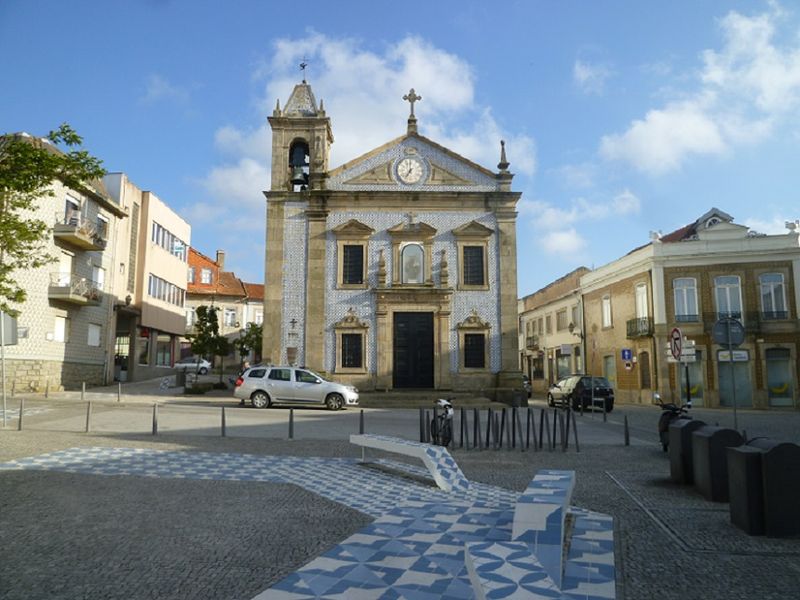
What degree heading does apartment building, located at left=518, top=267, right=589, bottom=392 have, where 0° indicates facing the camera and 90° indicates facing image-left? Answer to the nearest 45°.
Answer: approximately 45°

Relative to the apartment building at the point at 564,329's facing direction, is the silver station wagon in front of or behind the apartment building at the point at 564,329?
in front

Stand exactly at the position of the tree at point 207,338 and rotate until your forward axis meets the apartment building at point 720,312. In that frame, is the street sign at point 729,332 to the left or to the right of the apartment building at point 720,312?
right

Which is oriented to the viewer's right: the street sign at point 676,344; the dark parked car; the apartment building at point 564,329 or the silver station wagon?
the silver station wagon

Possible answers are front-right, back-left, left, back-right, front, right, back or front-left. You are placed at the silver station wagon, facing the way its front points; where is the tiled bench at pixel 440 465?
right

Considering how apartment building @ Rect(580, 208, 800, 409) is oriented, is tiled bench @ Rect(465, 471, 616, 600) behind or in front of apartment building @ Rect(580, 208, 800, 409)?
in front

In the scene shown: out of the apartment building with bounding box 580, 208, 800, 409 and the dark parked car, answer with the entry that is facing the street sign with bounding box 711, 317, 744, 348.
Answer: the apartment building

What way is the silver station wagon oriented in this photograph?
to the viewer's right

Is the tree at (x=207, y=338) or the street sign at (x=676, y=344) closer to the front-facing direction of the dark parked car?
the tree

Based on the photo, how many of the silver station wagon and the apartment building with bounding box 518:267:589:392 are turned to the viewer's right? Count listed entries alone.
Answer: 1

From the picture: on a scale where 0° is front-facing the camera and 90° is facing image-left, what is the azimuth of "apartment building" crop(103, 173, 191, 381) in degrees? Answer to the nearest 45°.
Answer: approximately 315°

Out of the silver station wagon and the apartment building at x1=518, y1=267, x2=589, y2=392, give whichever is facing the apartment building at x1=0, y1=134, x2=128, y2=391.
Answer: the apartment building at x1=518, y1=267, x2=589, y2=392

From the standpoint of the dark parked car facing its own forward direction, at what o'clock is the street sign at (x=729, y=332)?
The street sign is roughly at 7 o'clock from the dark parked car.

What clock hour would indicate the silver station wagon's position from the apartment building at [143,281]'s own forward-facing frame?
The silver station wagon is roughly at 1 o'clock from the apartment building.

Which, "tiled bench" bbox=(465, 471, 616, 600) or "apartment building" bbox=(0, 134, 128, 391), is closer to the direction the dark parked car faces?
the apartment building
